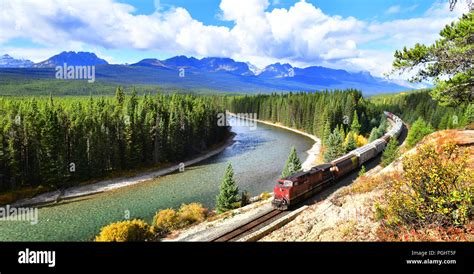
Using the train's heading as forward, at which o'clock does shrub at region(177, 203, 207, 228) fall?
The shrub is roughly at 1 o'clock from the train.

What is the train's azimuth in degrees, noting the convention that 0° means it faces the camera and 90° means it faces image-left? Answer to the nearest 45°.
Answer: approximately 45°

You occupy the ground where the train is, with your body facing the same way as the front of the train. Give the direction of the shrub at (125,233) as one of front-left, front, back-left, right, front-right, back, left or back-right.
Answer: front

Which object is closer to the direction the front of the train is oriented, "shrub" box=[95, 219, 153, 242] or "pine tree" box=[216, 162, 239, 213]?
the shrub

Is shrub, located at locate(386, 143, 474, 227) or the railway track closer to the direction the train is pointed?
the railway track

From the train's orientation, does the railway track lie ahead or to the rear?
ahead

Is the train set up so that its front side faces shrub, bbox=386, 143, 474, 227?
no
